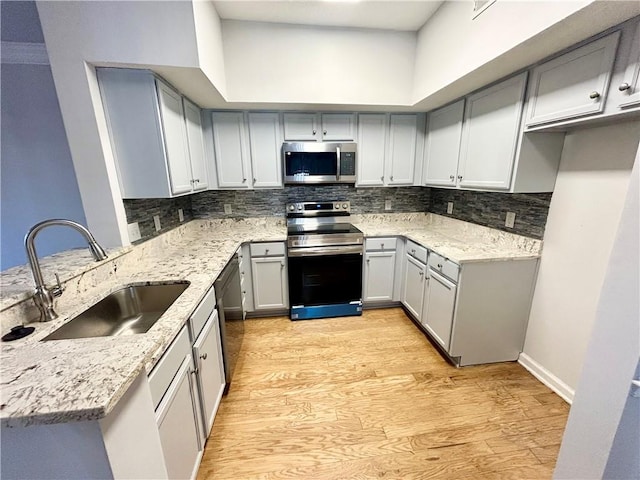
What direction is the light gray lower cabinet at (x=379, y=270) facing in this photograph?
toward the camera

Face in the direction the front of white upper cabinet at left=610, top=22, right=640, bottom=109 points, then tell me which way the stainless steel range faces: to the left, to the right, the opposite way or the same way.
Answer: to the left

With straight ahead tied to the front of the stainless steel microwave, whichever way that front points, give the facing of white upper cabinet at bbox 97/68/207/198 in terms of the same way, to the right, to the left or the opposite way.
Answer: to the left

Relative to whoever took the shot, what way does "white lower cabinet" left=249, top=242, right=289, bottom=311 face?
facing the viewer

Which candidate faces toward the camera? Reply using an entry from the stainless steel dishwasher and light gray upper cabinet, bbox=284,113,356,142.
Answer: the light gray upper cabinet

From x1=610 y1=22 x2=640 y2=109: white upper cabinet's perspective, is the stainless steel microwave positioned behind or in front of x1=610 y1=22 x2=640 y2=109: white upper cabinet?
in front

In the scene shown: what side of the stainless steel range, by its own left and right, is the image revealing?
front

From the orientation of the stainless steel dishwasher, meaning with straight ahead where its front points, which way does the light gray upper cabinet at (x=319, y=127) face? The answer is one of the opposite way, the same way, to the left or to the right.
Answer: to the right

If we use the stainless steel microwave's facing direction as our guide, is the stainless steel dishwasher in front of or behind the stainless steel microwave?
in front

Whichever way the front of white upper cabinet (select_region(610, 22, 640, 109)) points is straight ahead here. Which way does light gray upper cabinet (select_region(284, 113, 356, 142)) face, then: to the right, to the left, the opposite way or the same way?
to the left

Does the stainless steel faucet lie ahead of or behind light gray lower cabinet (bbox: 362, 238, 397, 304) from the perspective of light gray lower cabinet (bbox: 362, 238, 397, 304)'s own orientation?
ahead

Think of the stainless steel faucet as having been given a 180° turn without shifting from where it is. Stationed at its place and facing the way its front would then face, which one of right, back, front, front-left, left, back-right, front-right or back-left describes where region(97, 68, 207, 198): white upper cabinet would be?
right

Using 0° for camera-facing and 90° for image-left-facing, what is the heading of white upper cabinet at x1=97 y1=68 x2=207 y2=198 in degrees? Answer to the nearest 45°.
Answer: approximately 315°

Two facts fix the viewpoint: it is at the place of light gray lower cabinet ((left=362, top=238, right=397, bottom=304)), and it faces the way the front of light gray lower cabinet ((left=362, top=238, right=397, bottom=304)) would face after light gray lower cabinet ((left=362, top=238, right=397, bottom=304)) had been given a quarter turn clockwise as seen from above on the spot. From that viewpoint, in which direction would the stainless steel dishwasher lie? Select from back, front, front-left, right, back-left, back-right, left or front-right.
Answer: front-left

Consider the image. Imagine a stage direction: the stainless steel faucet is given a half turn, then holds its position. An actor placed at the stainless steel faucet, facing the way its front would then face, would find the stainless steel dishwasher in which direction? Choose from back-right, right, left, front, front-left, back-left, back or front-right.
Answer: back-right

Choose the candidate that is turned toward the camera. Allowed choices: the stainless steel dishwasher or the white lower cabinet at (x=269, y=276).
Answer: the white lower cabinet

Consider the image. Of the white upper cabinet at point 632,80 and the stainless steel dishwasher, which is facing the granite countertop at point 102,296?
the white upper cabinet

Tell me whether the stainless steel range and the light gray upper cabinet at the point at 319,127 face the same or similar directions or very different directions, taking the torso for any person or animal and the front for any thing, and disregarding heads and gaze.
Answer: same or similar directions

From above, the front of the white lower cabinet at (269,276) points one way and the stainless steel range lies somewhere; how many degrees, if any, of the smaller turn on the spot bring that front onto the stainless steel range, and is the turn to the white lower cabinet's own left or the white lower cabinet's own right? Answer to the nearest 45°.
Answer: approximately 90° to the white lower cabinet's own left
